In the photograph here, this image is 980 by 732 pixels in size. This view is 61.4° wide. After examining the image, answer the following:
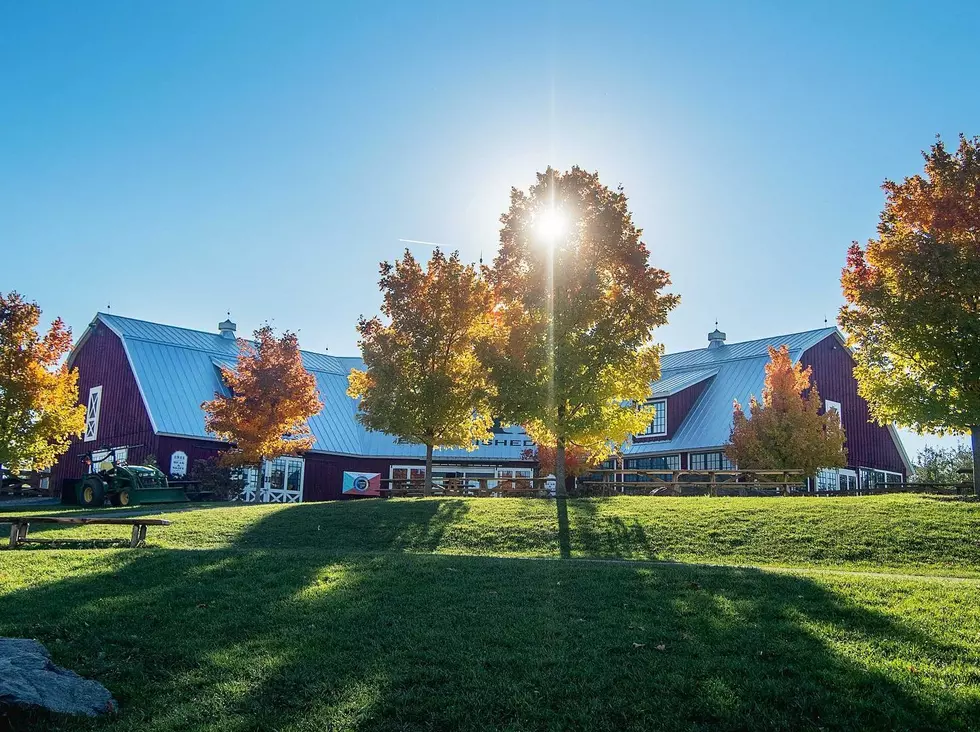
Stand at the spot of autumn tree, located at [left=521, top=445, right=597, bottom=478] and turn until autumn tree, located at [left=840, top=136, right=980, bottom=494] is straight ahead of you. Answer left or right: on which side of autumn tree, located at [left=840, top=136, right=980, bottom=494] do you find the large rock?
right

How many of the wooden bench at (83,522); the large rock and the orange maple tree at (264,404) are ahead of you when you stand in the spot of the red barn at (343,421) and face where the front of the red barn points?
3

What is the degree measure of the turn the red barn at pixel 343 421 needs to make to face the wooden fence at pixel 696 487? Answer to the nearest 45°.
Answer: approximately 45° to its left

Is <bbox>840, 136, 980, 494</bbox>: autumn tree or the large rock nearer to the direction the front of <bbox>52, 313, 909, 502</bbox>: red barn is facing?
the large rock

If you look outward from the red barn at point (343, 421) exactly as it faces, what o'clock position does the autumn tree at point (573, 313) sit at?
The autumn tree is roughly at 11 o'clock from the red barn.

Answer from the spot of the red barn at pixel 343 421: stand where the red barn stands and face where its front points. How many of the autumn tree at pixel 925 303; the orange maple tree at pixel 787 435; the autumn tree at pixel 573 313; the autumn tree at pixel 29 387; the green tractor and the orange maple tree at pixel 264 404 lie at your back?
0

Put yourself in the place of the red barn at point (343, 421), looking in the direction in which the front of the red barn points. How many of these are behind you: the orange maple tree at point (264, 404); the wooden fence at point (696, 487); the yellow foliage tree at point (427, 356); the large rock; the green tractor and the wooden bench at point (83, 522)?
0

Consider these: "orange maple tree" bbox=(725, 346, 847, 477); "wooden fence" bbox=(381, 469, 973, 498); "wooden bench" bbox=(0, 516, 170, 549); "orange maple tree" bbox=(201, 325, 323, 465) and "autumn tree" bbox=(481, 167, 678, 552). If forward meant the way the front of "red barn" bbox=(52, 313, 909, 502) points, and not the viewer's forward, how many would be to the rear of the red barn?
0

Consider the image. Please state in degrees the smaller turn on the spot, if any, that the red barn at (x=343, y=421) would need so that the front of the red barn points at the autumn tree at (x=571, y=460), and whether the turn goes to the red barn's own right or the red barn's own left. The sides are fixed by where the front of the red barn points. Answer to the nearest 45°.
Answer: approximately 45° to the red barn's own left

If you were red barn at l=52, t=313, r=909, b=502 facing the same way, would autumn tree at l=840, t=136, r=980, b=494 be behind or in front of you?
in front

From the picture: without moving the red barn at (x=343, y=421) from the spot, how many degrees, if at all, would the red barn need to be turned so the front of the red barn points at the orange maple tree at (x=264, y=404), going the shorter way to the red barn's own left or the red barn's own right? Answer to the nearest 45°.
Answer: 0° — it already faces it

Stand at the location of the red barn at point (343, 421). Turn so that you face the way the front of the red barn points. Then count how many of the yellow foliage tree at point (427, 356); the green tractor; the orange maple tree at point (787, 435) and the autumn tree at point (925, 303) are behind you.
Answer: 0

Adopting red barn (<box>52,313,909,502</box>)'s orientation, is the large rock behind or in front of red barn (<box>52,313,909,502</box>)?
in front

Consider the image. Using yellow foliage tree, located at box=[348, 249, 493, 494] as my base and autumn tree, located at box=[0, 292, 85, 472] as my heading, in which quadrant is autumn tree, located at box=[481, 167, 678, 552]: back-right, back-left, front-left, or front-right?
back-left

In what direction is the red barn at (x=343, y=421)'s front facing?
toward the camera

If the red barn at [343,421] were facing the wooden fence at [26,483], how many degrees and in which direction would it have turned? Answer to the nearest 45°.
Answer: approximately 90° to its right
